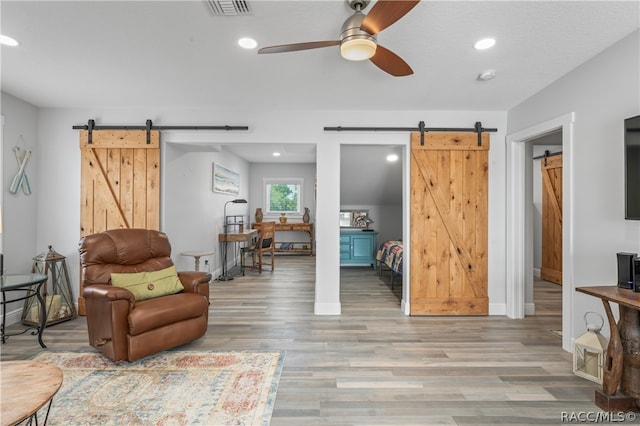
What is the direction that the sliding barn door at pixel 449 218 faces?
toward the camera

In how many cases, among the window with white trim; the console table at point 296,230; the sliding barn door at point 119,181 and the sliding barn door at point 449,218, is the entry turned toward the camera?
4

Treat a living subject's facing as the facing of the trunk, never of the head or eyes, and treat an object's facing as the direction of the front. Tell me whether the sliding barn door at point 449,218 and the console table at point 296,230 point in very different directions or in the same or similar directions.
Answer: same or similar directions

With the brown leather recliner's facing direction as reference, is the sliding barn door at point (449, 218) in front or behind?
in front

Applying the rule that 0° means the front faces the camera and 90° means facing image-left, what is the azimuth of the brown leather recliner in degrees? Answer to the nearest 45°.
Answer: approximately 315°

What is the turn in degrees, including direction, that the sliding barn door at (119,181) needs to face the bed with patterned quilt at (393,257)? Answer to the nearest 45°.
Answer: approximately 90° to its left

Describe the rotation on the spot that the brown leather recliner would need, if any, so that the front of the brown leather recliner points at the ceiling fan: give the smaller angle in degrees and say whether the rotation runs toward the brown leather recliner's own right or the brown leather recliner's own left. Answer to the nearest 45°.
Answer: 0° — it already faces it

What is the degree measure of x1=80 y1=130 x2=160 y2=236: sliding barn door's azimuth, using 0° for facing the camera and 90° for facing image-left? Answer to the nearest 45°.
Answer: approximately 0°

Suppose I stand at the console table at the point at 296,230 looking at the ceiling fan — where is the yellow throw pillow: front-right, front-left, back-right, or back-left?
front-right

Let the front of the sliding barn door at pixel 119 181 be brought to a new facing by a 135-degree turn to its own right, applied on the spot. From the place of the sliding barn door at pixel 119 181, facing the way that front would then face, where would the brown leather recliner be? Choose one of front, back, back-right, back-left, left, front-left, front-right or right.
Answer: back-left

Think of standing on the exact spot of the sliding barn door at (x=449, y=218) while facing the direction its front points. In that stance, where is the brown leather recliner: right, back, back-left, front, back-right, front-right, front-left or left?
front-right

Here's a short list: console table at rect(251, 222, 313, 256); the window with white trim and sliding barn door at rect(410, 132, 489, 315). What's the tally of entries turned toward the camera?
3

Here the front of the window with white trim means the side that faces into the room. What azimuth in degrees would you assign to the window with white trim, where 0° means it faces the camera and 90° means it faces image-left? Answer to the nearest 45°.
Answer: approximately 0°

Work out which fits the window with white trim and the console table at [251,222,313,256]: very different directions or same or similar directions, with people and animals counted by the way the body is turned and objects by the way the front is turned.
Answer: same or similar directions

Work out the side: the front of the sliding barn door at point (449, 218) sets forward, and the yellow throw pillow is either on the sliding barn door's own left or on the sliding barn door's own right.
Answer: on the sliding barn door's own right

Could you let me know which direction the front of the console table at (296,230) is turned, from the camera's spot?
facing the viewer

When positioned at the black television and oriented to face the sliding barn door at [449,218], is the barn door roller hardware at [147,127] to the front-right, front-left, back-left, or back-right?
front-left

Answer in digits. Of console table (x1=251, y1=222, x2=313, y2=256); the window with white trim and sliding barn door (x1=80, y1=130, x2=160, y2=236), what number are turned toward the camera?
3
